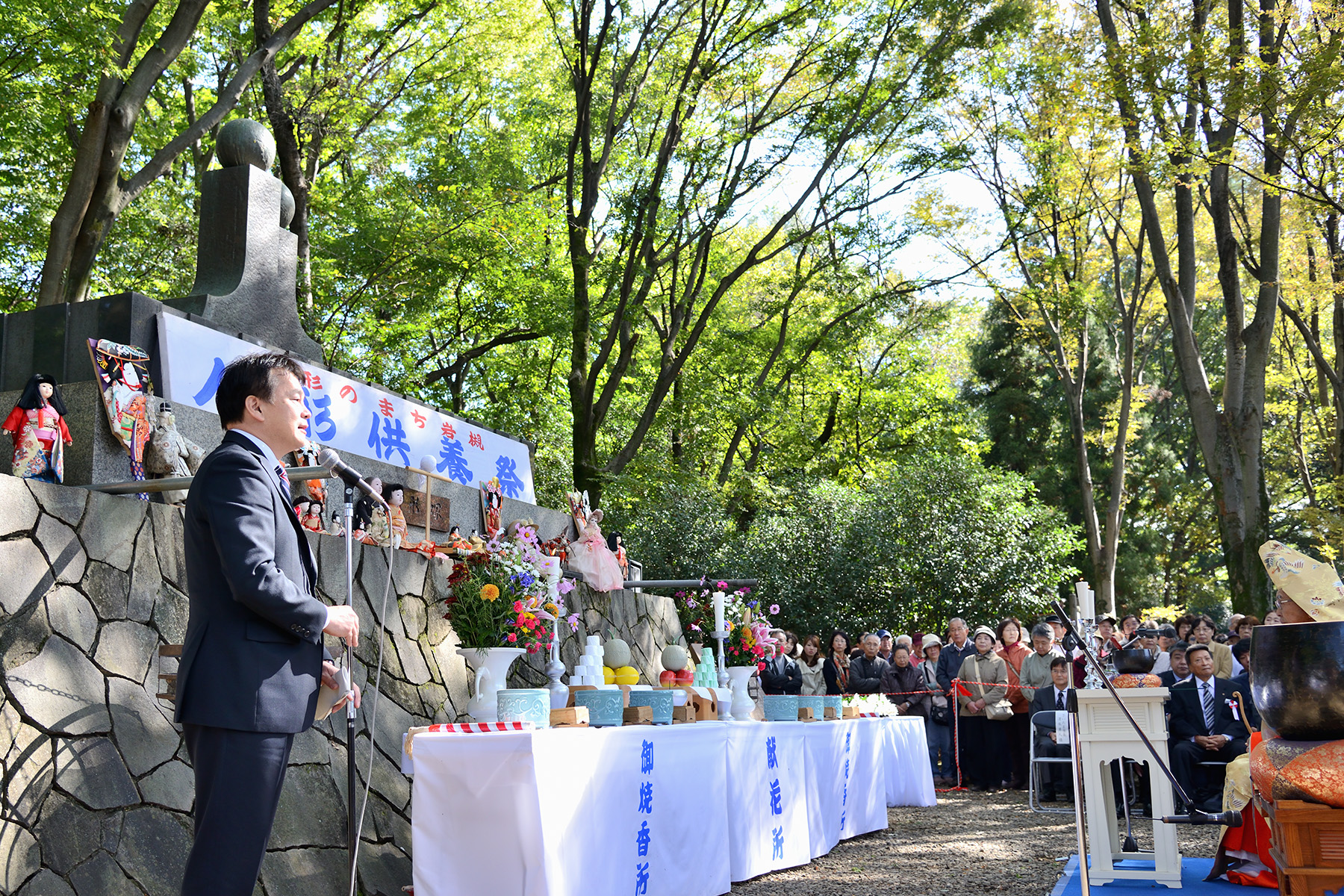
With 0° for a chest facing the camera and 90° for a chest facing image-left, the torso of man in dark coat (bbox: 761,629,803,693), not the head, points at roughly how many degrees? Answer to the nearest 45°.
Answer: approximately 0°

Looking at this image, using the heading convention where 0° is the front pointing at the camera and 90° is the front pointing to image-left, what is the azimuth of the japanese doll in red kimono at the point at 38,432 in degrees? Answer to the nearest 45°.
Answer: approximately 315°

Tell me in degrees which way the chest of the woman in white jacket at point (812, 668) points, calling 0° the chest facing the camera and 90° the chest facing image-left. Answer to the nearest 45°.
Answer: approximately 0°

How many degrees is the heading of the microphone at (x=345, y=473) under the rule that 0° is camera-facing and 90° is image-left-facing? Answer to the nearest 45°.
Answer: approximately 90°

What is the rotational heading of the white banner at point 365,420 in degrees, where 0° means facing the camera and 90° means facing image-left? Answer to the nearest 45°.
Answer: approximately 315°

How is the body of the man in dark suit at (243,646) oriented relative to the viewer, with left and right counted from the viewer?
facing to the right of the viewer

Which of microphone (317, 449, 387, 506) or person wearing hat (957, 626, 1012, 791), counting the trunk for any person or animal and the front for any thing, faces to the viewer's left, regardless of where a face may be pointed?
the microphone

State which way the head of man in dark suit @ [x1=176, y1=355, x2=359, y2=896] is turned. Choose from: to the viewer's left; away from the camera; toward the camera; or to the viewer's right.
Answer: to the viewer's right

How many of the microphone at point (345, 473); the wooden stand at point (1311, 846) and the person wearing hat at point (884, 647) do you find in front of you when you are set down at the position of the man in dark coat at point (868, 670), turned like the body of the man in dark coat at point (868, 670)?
2

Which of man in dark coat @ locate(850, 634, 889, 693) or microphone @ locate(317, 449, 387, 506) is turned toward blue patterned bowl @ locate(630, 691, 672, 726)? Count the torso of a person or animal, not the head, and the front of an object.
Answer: the man in dark coat

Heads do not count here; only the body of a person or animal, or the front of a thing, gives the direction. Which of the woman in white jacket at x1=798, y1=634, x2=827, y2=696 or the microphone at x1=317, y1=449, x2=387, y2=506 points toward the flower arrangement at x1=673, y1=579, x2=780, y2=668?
the woman in white jacket

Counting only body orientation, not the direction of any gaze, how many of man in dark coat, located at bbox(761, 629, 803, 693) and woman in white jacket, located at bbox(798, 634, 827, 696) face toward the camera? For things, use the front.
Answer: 2

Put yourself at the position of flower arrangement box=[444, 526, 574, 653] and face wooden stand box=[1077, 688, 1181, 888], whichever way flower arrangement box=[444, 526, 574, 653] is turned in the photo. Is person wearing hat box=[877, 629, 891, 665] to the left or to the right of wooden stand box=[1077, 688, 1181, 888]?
left
